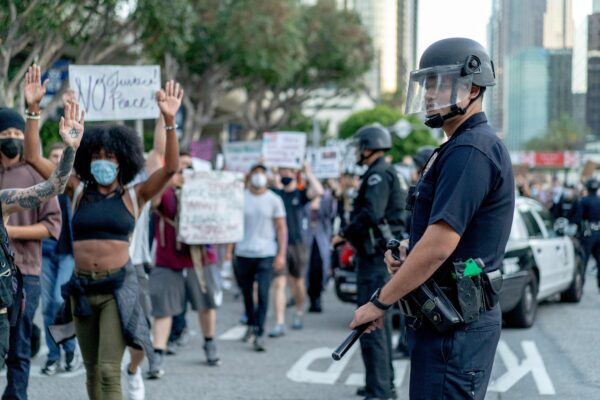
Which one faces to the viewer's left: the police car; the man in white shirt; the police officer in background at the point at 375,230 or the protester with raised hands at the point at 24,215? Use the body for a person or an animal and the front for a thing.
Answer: the police officer in background

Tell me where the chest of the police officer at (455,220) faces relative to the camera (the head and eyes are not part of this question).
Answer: to the viewer's left

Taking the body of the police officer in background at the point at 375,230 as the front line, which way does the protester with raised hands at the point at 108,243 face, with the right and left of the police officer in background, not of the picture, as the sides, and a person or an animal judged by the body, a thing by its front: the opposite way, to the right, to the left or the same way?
to the left

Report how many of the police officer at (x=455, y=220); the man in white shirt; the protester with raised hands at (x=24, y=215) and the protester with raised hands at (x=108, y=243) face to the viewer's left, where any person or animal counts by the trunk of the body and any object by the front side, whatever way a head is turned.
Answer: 1

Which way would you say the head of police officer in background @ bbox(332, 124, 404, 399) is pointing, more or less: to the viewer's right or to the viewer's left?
to the viewer's left

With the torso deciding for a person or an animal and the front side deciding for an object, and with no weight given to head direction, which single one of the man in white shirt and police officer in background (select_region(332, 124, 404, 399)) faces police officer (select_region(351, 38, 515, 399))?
the man in white shirt

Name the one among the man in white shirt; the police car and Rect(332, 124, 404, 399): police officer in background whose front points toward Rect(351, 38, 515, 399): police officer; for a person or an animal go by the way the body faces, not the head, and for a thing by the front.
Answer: the man in white shirt

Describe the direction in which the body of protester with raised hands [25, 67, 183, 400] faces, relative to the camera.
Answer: toward the camera

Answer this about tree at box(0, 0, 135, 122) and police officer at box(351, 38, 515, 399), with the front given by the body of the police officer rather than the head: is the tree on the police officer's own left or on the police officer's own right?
on the police officer's own right

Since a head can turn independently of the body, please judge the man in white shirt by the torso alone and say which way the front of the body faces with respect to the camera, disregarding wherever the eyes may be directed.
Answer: toward the camera

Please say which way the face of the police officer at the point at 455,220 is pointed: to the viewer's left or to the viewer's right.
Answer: to the viewer's left
